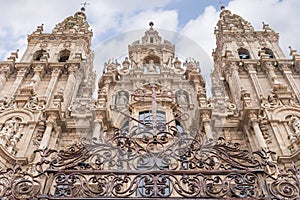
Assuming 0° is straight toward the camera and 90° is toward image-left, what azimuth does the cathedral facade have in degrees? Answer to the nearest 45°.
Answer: approximately 0°
